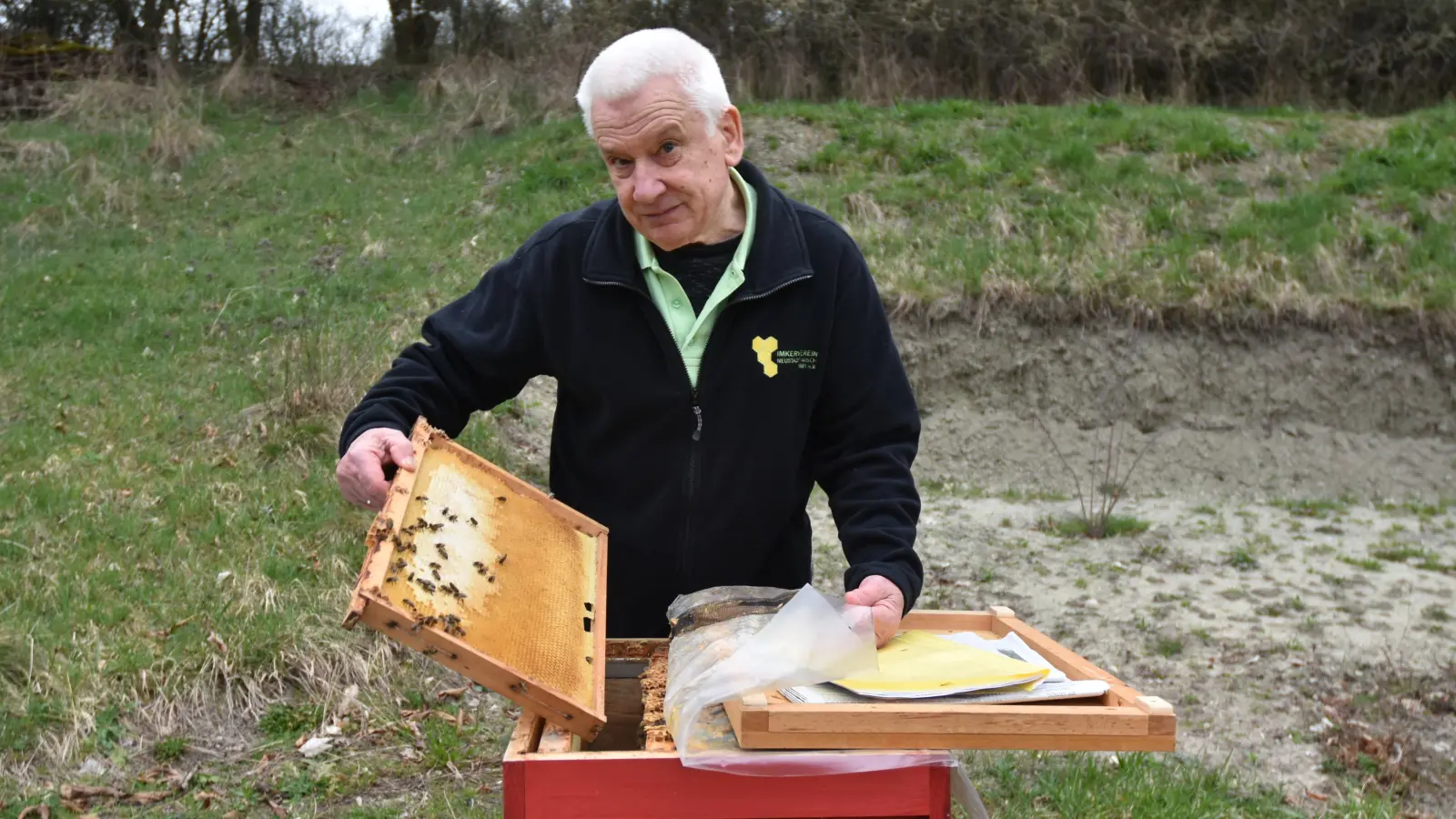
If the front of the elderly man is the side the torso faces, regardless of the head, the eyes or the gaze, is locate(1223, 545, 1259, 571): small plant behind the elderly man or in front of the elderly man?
behind

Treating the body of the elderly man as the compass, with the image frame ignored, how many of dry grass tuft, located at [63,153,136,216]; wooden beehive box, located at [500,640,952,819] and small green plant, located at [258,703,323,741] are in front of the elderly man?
1

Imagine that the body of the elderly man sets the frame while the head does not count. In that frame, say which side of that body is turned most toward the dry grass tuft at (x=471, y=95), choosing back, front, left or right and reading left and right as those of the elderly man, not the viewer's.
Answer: back

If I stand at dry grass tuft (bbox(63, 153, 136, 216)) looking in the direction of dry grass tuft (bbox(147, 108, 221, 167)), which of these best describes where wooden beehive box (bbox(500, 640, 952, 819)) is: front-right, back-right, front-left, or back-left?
back-right

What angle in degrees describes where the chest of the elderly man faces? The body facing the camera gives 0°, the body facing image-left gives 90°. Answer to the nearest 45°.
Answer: approximately 0°

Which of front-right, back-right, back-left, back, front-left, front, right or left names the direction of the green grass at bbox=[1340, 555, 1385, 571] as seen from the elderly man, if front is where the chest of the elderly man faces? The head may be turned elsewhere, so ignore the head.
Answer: back-left

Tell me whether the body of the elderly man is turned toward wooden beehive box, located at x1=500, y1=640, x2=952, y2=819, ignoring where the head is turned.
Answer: yes

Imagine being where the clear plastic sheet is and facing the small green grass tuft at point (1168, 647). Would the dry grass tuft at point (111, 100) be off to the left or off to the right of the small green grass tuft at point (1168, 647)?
left

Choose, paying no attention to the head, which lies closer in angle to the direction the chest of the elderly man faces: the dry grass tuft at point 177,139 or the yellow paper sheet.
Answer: the yellow paper sheet

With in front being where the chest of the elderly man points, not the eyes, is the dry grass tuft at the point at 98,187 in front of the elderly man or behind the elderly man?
behind
